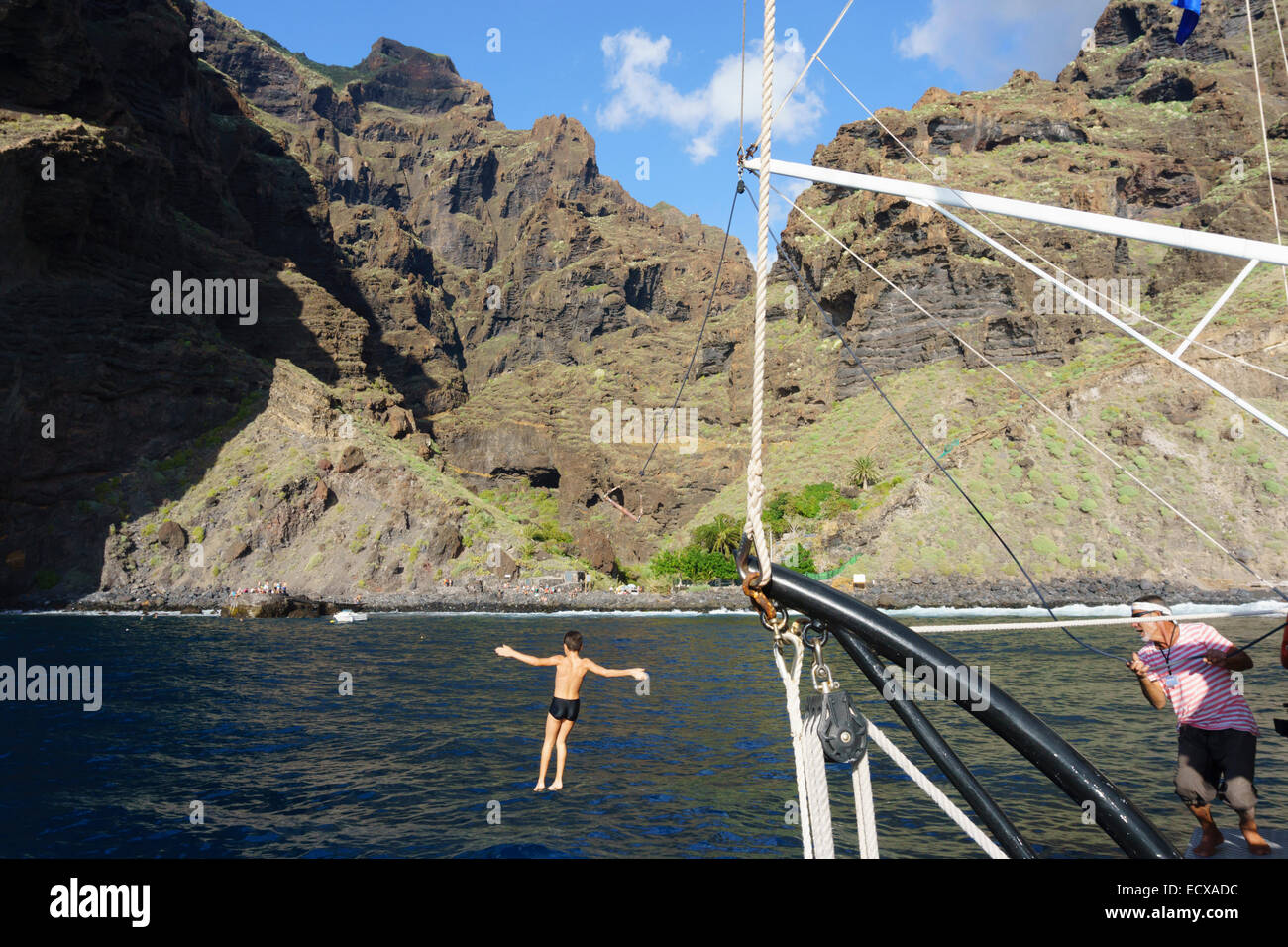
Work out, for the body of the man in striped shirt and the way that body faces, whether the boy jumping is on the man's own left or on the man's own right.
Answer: on the man's own right

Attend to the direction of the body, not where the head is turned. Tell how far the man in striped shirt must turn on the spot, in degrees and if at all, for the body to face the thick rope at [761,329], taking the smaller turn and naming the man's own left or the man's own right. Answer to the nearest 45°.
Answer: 0° — they already face it

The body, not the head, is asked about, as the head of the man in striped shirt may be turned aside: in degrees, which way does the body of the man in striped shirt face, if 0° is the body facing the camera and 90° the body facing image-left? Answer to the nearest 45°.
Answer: approximately 45°

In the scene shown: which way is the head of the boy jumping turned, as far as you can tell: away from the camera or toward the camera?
away from the camera
